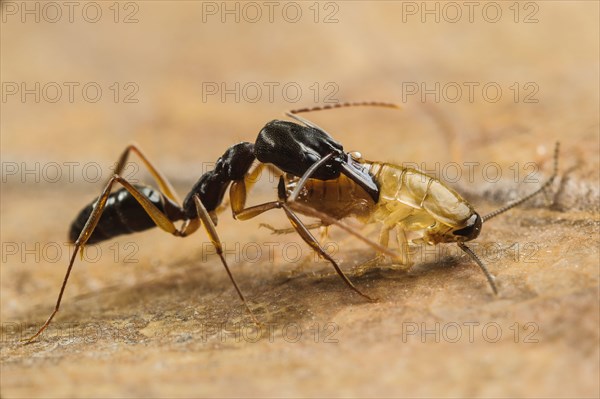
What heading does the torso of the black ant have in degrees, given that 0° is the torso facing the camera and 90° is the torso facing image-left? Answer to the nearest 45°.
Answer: approximately 270°
